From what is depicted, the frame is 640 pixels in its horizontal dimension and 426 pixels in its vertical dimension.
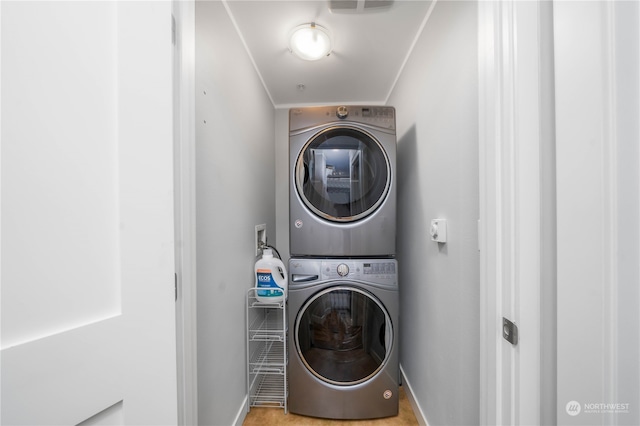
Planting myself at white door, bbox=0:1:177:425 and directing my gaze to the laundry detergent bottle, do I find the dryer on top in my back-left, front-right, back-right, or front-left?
front-right

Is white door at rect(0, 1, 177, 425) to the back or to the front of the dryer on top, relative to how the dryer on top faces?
to the front

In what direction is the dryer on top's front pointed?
toward the camera

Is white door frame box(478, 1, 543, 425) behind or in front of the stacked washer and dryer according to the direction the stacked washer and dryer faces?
in front

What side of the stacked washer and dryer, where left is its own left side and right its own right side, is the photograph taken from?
front
